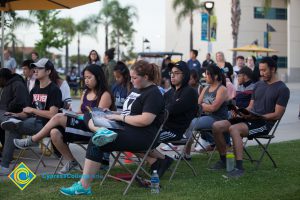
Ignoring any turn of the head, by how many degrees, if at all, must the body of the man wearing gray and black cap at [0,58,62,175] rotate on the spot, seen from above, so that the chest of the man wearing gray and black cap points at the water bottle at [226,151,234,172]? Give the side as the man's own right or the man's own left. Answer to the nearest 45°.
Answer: approximately 135° to the man's own left

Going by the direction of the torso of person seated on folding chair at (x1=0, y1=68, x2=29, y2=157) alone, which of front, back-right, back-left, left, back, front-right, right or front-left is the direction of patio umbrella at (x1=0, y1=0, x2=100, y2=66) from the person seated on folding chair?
right

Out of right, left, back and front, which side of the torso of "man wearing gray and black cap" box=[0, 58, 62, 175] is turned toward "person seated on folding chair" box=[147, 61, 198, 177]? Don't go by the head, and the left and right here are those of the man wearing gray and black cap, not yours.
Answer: left

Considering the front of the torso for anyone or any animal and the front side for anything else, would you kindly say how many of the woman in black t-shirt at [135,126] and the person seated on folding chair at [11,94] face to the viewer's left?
2

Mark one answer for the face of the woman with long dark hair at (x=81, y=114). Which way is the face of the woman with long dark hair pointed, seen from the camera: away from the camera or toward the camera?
toward the camera

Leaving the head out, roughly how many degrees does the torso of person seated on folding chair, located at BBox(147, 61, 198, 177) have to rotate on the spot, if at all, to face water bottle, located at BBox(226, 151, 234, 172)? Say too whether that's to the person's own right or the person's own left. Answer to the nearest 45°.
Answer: approximately 135° to the person's own left

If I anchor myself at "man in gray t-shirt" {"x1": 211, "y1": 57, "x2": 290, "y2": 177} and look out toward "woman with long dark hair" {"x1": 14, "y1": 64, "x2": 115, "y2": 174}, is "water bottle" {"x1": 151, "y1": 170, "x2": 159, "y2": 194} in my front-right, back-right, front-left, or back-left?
front-left

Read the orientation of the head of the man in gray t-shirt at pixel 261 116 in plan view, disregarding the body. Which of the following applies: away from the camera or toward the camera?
toward the camera

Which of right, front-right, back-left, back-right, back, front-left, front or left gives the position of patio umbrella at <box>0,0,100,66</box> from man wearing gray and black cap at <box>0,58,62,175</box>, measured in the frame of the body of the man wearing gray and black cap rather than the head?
back-right

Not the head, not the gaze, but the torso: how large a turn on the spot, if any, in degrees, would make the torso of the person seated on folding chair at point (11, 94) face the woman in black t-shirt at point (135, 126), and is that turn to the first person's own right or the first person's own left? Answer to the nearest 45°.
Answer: approximately 135° to the first person's own left

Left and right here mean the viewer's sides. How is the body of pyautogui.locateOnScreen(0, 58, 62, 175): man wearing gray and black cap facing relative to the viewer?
facing the viewer and to the left of the viewer

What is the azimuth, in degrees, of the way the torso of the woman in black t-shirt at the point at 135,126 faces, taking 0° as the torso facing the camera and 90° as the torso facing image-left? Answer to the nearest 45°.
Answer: approximately 90°

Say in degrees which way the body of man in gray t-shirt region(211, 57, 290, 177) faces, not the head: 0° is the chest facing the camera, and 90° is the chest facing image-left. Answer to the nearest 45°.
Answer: approximately 45°

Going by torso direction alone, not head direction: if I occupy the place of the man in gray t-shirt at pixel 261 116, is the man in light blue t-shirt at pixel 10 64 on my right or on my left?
on my right
